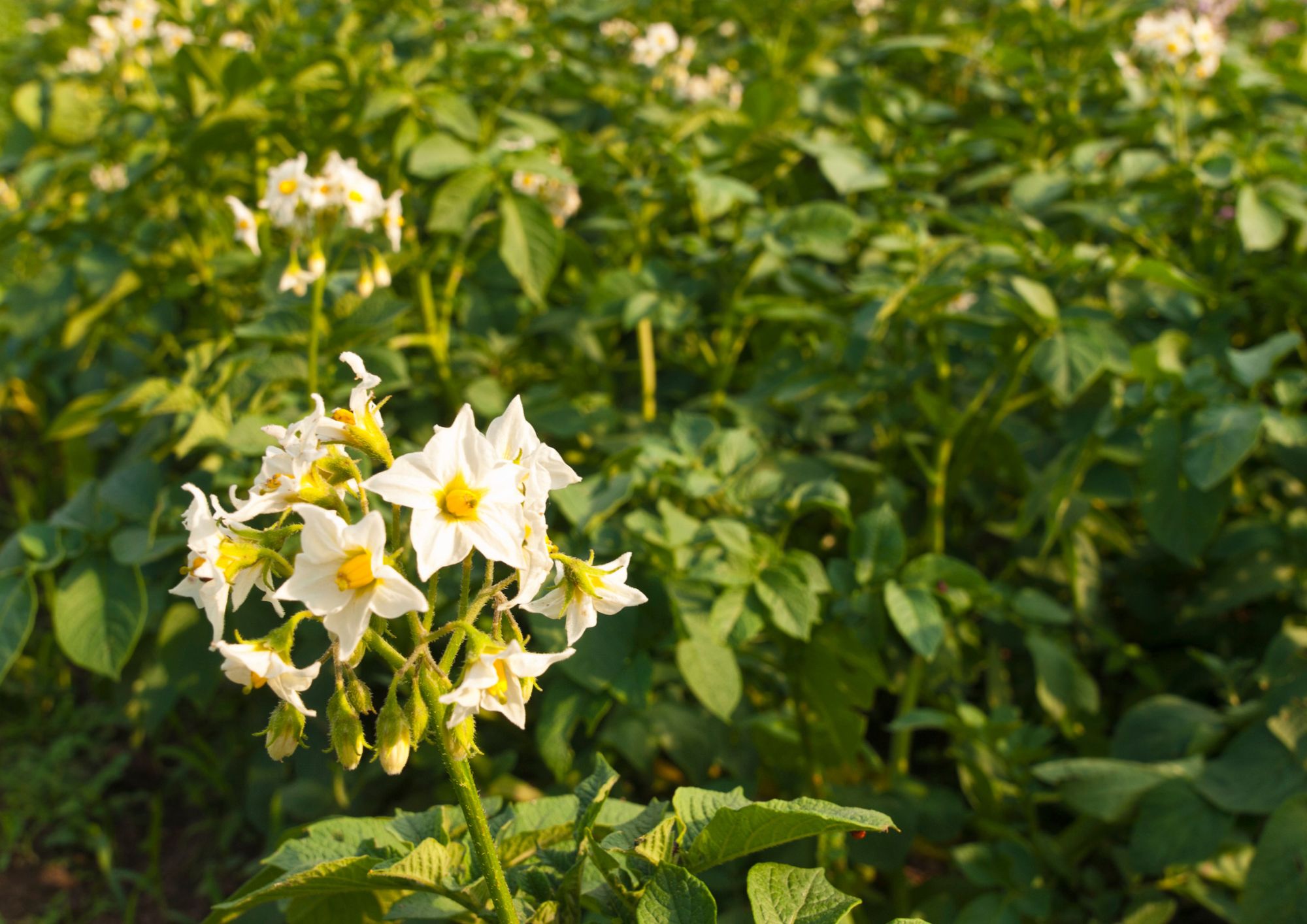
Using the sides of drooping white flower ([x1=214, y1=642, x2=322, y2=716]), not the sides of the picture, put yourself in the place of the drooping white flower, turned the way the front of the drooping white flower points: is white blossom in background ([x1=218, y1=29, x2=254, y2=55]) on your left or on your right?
on your right
